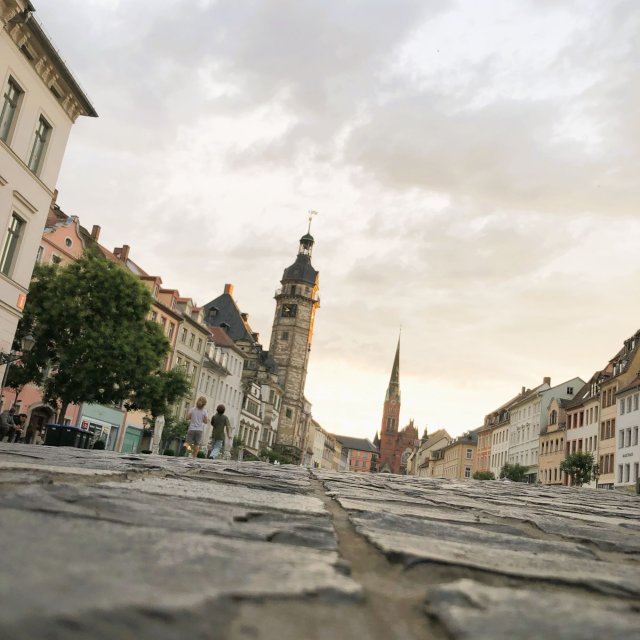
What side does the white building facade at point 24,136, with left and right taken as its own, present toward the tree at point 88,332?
left

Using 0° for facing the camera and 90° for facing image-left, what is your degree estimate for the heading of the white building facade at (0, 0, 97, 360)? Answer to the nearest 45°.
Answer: approximately 315°

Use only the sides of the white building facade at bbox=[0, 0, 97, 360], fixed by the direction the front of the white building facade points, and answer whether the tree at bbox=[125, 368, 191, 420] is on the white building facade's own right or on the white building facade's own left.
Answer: on the white building facade's own left
